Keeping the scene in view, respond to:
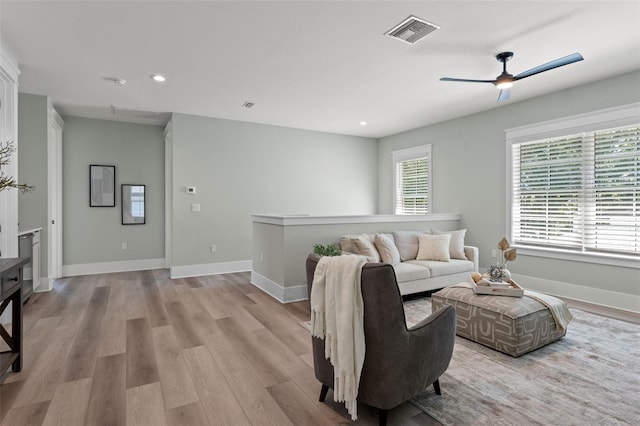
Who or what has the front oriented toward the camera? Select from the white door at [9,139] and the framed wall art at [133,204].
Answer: the framed wall art

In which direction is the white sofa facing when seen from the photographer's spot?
facing the viewer and to the right of the viewer

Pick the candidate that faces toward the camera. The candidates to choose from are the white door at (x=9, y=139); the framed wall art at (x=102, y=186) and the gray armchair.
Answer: the framed wall art

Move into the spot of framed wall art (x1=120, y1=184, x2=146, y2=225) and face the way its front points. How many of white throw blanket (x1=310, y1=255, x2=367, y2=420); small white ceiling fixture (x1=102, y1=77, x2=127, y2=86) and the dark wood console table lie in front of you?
3

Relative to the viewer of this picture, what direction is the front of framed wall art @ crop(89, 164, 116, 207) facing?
facing the viewer

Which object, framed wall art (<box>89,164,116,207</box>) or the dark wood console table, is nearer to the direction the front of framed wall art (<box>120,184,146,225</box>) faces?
the dark wood console table

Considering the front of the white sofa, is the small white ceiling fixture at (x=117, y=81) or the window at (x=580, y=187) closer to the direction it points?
the window

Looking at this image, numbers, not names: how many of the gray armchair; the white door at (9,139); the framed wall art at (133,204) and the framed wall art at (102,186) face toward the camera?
2

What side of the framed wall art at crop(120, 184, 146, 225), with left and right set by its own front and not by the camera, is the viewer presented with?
front

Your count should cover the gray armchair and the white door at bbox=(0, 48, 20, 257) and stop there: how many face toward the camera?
0

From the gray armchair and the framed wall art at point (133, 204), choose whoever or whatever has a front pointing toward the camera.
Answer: the framed wall art

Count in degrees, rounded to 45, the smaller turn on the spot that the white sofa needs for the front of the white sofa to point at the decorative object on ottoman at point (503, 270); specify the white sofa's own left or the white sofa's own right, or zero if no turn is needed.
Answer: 0° — it already faces it

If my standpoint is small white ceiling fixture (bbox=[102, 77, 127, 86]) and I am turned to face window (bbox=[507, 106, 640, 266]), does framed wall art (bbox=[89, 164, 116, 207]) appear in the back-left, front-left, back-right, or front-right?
back-left

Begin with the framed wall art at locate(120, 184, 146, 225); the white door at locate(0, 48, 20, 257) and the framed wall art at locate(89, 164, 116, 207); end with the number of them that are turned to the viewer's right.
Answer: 1
